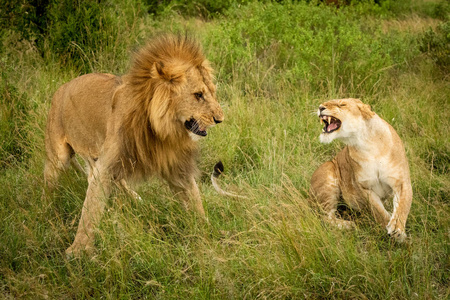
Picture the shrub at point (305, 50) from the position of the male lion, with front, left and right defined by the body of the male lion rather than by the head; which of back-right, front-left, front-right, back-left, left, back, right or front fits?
left

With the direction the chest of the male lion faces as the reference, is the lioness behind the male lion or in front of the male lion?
in front

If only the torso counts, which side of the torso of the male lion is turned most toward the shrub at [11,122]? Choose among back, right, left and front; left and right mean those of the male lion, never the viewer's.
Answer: back

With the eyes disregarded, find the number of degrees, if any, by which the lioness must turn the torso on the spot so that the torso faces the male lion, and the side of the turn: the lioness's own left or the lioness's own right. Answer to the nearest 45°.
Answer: approximately 135° to the lioness's own right

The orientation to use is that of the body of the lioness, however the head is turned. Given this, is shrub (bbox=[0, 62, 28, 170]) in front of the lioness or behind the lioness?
behind

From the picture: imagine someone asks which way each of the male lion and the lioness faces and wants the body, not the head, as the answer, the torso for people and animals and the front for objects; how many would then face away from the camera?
0

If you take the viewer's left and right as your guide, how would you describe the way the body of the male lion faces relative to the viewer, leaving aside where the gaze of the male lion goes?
facing the viewer and to the right of the viewer

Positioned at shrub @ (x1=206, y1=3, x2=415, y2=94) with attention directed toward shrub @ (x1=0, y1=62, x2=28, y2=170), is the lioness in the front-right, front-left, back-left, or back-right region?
front-left

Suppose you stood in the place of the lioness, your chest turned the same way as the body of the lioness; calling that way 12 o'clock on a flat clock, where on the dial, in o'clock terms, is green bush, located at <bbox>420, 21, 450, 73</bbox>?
The green bush is roughly at 8 o'clock from the lioness.

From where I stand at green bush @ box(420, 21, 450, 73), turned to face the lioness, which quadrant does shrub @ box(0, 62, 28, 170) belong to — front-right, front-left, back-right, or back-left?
front-right

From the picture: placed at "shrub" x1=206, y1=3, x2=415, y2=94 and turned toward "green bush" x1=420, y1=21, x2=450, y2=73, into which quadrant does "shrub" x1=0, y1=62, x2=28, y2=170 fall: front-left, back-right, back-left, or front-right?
back-right
